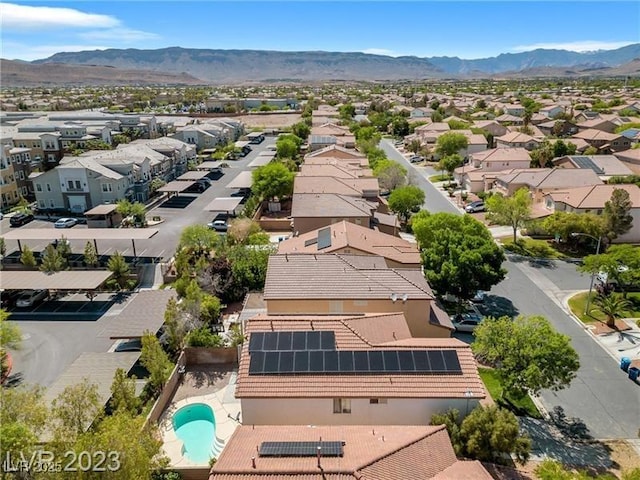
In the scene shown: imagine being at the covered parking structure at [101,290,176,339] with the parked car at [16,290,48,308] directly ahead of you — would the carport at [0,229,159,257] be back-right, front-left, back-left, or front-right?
front-right

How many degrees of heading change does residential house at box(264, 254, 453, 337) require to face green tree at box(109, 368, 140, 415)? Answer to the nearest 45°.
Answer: approximately 135° to its right

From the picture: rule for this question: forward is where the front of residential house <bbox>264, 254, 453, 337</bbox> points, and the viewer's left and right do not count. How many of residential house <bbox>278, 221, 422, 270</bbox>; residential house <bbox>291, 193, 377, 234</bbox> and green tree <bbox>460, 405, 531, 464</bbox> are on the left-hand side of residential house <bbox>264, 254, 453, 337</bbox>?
2

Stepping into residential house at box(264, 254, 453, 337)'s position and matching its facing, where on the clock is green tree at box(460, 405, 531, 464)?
The green tree is roughly at 2 o'clock from the residential house.

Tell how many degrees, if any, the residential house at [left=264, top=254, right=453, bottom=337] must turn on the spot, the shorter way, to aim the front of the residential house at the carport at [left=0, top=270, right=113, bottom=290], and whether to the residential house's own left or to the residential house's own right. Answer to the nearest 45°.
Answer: approximately 180°

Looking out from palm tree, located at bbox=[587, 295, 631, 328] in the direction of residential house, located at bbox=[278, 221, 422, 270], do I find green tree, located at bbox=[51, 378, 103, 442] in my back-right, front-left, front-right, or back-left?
front-left

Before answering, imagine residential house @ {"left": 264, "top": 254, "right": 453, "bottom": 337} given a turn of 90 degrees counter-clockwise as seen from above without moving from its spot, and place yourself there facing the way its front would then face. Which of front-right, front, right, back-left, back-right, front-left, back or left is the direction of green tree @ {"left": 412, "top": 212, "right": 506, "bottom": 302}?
front-right

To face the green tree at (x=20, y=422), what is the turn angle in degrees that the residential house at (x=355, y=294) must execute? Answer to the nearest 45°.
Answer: approximately 135° to its right

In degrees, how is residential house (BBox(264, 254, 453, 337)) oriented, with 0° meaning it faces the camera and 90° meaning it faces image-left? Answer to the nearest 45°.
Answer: approximately 270°

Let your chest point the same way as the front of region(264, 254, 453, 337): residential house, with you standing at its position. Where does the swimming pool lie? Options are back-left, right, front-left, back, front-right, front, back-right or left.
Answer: back-right

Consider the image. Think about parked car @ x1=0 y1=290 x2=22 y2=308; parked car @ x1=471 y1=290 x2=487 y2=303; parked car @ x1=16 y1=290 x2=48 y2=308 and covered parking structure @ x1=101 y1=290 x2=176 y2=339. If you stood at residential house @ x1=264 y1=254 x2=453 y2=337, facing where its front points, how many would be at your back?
3

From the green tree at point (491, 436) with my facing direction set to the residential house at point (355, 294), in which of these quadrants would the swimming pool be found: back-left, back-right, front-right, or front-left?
front-left

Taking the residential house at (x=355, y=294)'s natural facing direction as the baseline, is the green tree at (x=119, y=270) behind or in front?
behind

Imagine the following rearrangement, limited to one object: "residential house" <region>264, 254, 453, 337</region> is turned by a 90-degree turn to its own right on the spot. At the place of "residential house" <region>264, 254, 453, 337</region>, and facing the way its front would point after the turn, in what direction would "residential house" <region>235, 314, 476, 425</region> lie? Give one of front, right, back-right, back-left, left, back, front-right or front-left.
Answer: front

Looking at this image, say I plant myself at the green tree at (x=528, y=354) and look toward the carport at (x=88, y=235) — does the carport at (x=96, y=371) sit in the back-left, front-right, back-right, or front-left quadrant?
front-left

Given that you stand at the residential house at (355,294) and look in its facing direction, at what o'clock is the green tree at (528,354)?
The green tree is roughly at 1 o'clock from the residential house.

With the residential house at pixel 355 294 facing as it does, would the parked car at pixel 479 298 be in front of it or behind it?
in front

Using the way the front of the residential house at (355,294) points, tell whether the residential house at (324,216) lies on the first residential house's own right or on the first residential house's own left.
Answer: on the first residential house's own left
